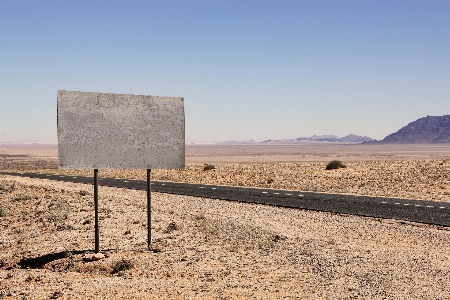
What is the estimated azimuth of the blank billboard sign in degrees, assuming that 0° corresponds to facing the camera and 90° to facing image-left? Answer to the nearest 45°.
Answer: approximately 0°

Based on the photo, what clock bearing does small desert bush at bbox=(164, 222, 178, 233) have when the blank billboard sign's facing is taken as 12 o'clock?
The small desert bush is roughly at 7 o'clock from the blank billboard sign.
